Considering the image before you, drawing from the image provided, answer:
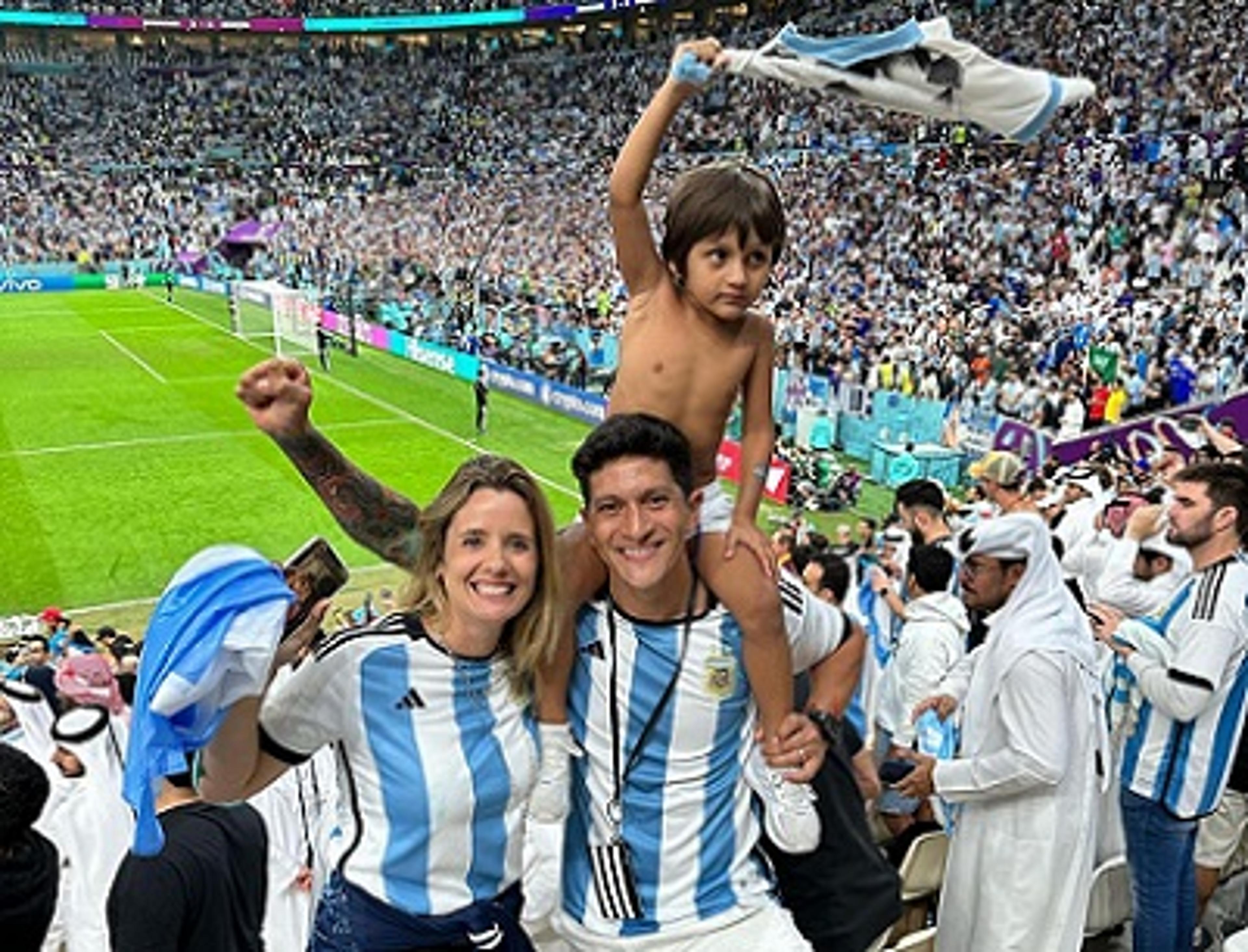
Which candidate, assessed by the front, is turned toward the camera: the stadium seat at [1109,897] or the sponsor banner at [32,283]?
the sponsor banner

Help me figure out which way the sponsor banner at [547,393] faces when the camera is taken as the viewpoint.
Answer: facing the viewer and to the left of the viewer

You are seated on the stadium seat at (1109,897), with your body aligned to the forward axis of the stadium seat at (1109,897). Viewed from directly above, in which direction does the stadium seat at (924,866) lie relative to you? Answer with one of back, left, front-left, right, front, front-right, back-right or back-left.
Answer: left

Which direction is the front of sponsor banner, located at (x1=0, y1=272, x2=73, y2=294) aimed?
toward the camera

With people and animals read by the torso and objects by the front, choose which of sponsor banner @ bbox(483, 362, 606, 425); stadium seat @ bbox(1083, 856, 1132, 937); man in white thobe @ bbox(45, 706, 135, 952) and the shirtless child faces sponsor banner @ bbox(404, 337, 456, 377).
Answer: the stadium seat

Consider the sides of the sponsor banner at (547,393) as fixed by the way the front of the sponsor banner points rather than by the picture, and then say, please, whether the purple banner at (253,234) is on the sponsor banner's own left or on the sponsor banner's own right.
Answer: on the sponsor banner's own right

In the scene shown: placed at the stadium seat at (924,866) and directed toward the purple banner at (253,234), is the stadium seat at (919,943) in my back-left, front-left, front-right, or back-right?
back-left

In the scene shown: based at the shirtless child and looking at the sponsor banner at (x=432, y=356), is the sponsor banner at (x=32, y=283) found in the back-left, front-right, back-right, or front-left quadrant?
front-left

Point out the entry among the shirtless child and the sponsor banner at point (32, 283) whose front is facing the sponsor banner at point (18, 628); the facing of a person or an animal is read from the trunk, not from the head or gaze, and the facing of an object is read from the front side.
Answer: the sponsor banner at point (32, 283)

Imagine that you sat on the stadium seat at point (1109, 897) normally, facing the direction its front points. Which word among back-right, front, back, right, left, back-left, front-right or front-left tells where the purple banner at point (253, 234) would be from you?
front

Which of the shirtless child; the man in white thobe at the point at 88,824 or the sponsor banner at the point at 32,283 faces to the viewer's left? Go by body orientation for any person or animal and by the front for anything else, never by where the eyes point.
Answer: the man in white thobe

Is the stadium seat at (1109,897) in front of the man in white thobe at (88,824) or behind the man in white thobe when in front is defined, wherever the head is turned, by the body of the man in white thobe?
behind

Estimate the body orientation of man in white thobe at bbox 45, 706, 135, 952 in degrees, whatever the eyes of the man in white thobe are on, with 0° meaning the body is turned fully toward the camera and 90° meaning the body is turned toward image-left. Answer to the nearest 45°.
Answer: approximately 90°

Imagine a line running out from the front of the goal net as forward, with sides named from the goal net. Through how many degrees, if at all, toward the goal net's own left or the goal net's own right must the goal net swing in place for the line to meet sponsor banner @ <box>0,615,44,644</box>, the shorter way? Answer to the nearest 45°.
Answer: approximately 45° to the goal net's own left

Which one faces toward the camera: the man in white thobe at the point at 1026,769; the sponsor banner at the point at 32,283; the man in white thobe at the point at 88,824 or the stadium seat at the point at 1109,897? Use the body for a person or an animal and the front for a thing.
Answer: the sponsor banner

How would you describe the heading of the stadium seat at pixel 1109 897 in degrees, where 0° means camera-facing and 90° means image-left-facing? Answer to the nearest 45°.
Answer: approximately 135°

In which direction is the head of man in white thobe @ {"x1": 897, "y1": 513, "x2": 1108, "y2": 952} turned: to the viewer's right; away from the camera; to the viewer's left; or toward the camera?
to the viewer's left
